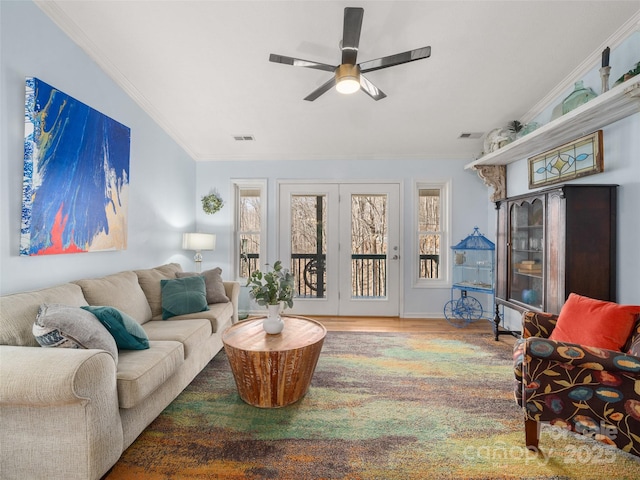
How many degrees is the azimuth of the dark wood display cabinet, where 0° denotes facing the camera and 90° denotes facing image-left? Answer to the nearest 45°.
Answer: approximately 45°

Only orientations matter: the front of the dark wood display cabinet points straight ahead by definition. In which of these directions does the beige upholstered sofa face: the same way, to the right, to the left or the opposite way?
the opposite way

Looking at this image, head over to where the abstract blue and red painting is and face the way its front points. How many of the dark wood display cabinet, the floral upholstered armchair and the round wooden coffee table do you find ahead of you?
3

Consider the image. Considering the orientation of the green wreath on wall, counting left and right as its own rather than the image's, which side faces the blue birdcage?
left

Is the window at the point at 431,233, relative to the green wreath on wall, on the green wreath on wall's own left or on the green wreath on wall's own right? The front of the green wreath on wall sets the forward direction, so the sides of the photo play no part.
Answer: on the green wreath on wall's own left

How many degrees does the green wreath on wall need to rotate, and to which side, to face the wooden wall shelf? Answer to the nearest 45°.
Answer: approximately 45° to its left

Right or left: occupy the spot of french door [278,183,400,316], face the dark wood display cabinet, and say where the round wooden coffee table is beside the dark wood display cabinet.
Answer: right
